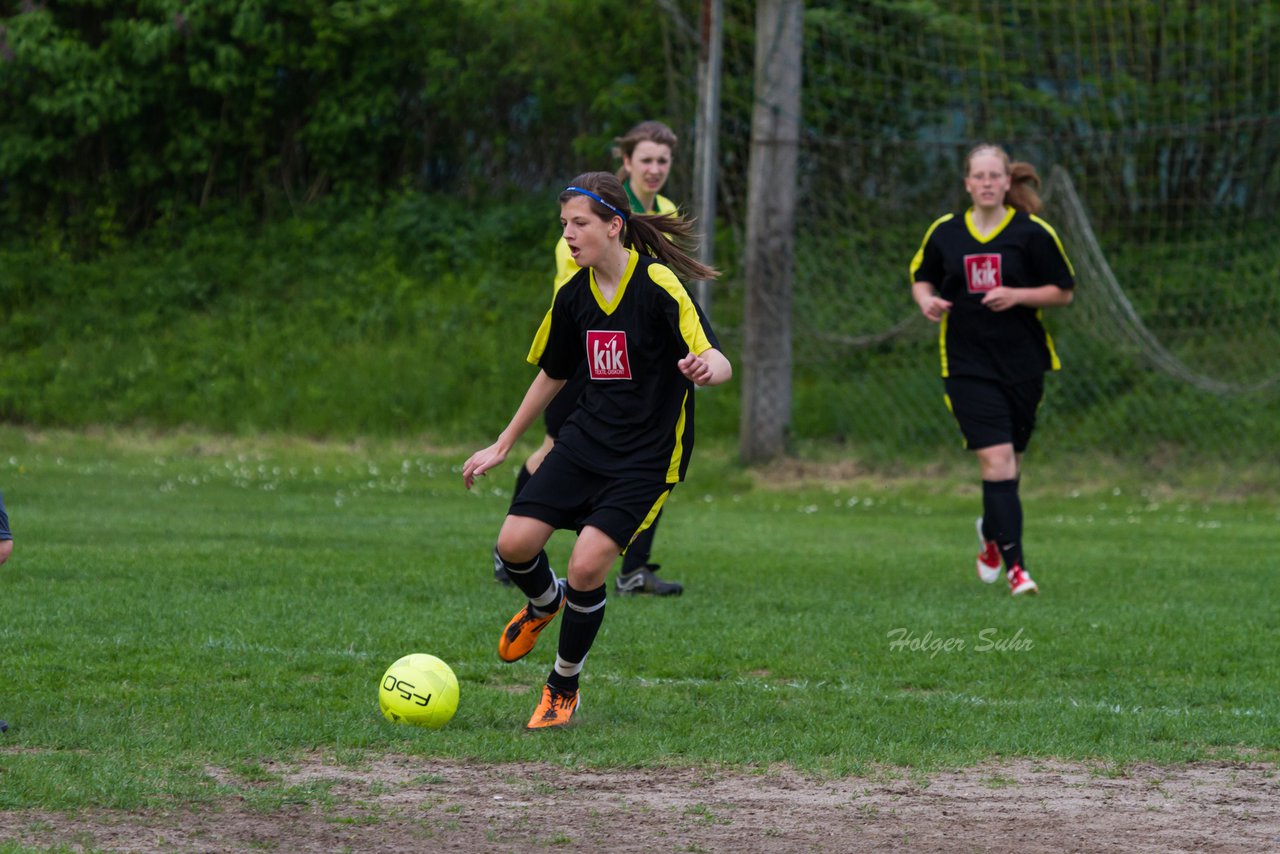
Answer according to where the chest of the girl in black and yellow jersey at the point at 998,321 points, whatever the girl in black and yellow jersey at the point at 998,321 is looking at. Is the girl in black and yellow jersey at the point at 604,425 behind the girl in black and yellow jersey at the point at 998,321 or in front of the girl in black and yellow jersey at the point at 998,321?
in front

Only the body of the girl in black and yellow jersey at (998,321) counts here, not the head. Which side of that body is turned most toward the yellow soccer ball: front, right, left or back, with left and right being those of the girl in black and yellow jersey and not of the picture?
front

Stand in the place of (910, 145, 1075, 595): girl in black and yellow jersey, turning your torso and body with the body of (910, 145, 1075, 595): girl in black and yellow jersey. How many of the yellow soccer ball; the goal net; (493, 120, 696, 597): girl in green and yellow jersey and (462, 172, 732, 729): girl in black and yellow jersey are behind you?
1

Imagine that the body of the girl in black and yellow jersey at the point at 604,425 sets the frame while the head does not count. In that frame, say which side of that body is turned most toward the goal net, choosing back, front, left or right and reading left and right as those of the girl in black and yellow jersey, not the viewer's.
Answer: back

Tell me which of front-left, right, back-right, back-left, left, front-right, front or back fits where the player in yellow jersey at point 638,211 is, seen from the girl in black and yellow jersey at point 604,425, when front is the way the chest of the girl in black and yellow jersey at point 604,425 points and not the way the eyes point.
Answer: back-right

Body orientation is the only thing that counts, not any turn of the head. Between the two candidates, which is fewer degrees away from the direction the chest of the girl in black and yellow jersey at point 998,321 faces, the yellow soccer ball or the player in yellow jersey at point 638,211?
the yellow soccer ball

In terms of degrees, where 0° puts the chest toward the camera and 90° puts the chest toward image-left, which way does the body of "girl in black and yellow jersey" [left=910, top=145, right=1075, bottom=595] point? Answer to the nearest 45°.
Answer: approximately 0°

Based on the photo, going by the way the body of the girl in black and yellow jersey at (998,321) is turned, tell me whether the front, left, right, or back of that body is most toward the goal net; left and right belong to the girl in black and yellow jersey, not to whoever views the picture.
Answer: back

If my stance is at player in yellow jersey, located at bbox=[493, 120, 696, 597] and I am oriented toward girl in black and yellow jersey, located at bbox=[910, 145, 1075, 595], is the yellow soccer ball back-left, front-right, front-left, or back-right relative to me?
back-right

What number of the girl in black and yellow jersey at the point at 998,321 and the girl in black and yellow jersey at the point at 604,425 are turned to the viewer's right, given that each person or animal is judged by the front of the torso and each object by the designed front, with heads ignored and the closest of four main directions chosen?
0

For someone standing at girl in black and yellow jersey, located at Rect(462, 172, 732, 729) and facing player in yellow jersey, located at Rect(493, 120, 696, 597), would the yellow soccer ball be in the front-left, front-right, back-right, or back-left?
back-left

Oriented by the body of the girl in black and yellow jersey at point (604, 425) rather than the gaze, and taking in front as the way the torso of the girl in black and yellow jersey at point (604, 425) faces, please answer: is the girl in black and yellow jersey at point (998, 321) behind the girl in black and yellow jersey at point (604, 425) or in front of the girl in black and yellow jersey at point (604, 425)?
behind

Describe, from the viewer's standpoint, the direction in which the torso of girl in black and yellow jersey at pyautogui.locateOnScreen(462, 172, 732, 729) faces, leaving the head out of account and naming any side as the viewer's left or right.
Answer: facing the viewer and to the left of the viewer

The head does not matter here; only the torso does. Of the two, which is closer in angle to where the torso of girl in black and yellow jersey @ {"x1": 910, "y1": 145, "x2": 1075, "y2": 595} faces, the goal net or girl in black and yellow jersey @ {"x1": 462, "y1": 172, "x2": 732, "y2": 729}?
the girl in black and yellow jersey
